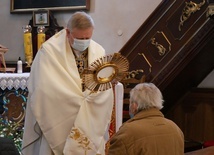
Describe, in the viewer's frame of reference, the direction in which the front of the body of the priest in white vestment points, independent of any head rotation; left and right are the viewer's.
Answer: facing the viewer and to the right of the viewer

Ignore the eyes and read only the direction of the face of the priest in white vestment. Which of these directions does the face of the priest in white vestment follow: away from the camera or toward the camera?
toward the camera
